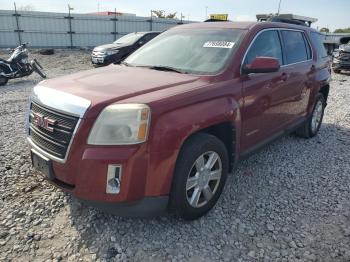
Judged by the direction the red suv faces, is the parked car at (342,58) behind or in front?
behind

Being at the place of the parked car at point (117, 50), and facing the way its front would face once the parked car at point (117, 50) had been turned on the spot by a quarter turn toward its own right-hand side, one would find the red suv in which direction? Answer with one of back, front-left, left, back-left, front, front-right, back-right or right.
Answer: back-left

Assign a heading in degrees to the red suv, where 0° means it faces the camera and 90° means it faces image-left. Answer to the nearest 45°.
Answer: approximately 45°

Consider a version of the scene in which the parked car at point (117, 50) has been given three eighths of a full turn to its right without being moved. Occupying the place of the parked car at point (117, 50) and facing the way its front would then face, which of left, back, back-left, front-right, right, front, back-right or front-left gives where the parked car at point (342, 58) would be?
right
